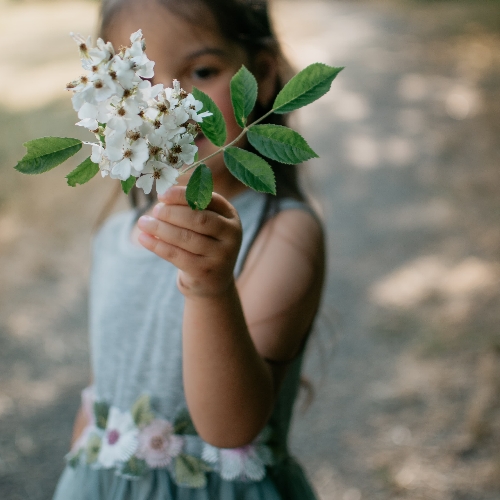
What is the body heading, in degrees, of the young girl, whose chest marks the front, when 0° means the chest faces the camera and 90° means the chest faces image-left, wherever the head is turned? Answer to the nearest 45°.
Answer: approximately 45°

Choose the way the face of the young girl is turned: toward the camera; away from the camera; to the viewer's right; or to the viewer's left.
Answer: toward the camera
